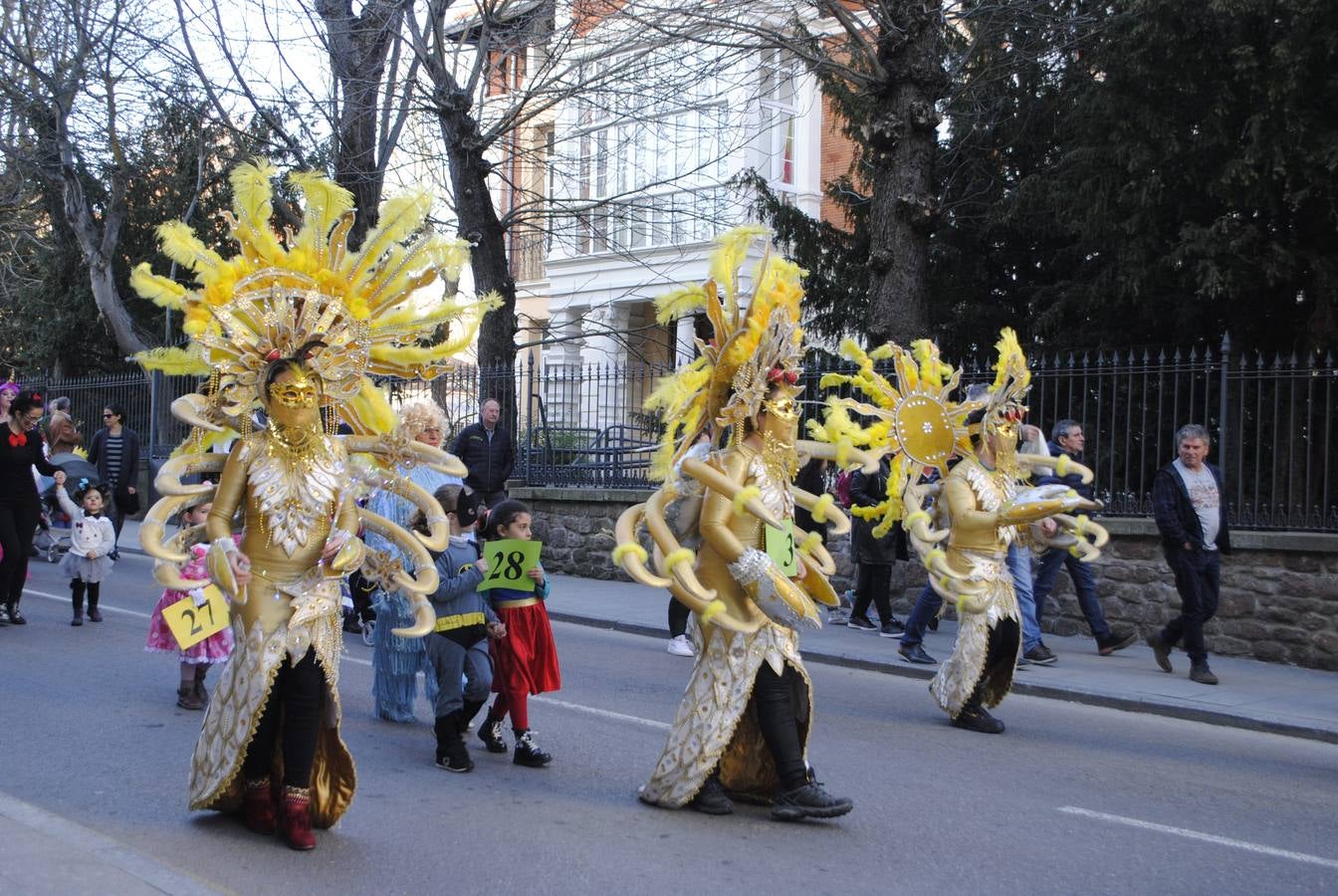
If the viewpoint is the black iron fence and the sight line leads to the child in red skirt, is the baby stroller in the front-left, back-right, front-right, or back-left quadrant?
front-right

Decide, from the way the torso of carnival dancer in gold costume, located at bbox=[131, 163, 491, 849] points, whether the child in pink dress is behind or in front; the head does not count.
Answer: behind

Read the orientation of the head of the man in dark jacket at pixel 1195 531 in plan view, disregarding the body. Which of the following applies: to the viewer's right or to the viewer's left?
to the viewer's left

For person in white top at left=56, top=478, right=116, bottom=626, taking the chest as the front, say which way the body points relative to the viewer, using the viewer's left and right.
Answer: facing the viewer

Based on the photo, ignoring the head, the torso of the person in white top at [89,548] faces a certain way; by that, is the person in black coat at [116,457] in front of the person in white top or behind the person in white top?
behind

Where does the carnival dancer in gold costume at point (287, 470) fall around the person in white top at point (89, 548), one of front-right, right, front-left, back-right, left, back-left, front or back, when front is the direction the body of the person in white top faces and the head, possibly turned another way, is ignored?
front

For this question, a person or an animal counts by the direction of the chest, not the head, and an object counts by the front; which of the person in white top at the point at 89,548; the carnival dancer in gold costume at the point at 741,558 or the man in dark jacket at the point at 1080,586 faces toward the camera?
the person in white top

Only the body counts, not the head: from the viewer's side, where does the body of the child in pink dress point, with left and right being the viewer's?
facing the viewer and to the right of the viewer

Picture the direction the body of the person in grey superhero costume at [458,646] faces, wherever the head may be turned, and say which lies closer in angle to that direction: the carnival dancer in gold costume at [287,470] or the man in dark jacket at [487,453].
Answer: the carnival dancer in gold costume

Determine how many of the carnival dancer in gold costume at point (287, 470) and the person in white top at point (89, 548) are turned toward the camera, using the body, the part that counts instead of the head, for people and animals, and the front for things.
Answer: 2

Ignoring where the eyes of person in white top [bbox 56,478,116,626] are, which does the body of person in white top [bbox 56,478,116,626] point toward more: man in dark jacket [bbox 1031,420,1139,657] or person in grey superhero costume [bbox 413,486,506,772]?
the person in grey superhero costume

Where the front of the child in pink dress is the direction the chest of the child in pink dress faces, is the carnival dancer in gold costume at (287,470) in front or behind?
in front

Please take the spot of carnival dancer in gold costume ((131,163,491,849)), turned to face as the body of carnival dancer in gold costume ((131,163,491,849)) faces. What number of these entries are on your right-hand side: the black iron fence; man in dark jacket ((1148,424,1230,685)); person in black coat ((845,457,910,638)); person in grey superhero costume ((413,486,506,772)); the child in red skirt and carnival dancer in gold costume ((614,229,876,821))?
0

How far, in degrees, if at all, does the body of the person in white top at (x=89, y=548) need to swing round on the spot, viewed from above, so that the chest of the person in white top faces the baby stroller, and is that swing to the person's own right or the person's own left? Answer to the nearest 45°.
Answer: approximately 180°

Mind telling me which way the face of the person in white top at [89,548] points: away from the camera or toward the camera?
toward the camera

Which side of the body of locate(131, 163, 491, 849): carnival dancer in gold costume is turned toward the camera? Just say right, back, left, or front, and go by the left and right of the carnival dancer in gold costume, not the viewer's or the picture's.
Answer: front
